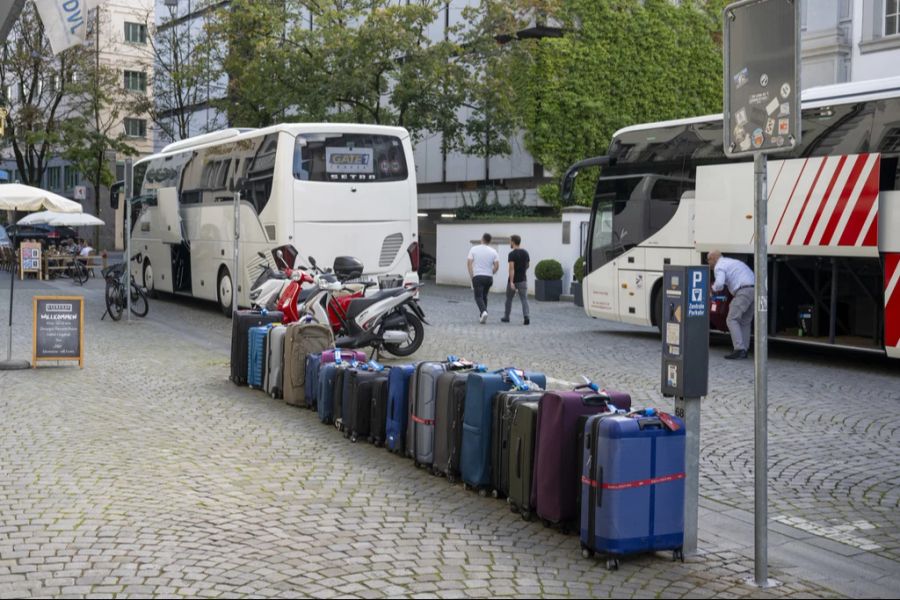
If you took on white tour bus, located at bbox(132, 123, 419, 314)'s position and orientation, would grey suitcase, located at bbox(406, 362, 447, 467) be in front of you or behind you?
behind

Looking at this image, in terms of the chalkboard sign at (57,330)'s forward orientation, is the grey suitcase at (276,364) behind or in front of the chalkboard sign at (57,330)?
in front

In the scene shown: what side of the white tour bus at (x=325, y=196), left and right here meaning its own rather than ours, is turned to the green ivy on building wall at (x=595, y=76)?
right

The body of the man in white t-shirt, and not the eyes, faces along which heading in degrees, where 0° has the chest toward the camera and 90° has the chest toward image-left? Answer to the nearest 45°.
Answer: approximately 180°

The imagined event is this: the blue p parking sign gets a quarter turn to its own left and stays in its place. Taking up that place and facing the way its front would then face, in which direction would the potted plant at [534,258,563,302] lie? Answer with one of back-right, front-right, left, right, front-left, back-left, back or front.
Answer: left

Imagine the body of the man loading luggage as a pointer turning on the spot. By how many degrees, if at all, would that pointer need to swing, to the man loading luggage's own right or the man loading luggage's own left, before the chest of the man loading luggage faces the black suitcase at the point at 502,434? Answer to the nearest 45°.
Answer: approximately 90° to the man loading luggage's own left

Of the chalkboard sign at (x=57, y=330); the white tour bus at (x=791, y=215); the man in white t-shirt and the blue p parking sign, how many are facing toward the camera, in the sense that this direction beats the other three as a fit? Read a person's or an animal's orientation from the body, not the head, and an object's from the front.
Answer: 2

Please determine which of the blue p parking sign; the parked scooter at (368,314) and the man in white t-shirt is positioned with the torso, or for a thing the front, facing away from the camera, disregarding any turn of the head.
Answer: the man in white t-shirt

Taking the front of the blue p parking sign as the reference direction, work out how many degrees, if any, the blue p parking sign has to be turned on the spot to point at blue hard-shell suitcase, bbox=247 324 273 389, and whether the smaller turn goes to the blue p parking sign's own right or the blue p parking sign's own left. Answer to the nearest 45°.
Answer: approximately 135° to the blue p parking sign's own right
